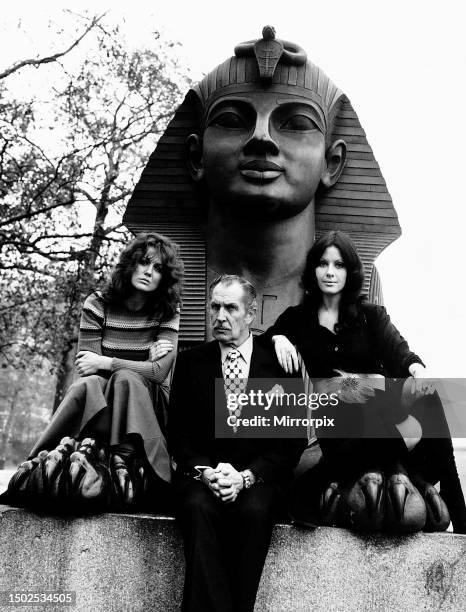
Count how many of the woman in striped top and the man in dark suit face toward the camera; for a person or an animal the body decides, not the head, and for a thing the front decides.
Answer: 2

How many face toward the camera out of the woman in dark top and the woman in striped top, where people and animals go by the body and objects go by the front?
2

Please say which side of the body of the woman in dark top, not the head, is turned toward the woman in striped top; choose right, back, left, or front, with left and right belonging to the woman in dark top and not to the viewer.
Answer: right

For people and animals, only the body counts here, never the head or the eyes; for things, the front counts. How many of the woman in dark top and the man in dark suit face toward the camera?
2

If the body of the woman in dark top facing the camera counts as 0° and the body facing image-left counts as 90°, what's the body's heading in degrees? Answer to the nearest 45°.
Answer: approximately 0°

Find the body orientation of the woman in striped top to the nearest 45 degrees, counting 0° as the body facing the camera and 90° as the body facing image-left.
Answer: approximately 0°
